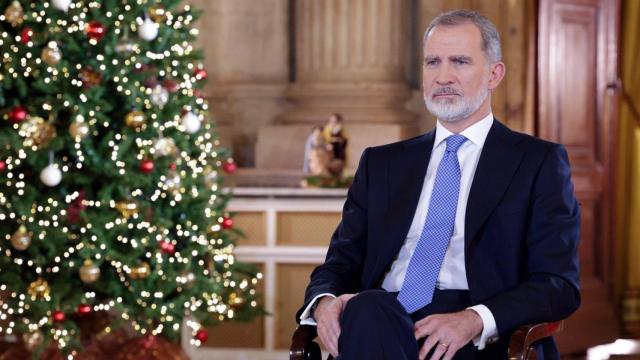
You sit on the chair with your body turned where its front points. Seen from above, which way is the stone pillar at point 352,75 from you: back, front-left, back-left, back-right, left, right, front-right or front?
back-right

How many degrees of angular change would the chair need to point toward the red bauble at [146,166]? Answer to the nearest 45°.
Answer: approximately 90° to its right

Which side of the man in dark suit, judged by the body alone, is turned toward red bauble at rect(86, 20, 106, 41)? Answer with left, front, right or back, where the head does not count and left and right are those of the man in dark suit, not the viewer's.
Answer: right

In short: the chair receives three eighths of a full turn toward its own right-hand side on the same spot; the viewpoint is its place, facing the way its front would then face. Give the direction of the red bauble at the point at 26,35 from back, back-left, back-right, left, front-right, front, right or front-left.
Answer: front-left

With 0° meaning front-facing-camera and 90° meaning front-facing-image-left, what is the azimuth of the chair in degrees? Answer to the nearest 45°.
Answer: approximately 45°

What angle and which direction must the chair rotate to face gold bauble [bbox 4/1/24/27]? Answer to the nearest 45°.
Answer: approximately 90° to its right

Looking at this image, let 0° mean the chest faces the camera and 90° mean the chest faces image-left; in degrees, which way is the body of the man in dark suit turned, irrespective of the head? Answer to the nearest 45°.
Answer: approximately 45°

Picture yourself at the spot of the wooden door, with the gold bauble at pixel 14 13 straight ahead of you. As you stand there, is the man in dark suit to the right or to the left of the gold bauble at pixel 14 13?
left

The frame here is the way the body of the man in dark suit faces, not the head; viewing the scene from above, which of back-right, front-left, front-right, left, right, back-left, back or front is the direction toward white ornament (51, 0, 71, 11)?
right

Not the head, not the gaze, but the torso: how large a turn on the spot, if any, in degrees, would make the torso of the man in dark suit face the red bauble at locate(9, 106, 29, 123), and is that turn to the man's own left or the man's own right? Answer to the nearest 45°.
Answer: approximately 90° to the man's own right

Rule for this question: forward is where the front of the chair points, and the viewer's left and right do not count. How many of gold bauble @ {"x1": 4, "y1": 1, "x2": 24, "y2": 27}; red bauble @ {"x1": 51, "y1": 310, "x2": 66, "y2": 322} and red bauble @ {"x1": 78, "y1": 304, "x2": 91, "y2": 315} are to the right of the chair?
3

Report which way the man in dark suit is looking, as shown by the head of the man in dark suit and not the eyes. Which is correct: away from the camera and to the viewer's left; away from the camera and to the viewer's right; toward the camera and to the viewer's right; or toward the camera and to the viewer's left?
toward the camera and to the viewer's left

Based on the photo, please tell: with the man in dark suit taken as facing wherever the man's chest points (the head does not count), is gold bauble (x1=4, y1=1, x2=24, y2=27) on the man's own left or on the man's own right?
on the man's own right

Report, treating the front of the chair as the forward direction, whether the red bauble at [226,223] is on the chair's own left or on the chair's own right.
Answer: on the chair's own right
